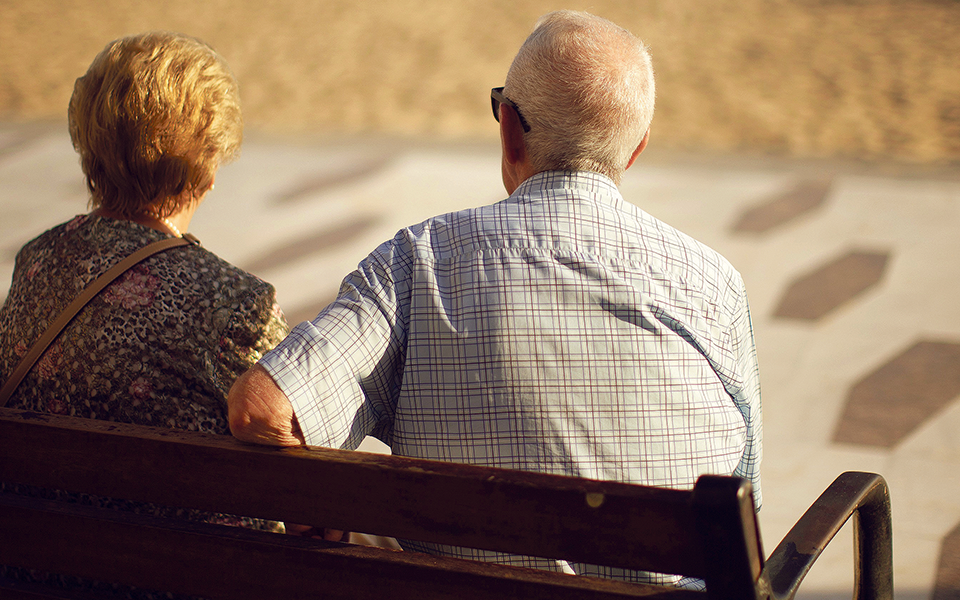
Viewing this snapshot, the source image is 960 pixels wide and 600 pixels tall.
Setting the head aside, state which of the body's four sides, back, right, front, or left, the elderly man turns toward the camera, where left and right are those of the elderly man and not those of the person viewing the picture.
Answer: back

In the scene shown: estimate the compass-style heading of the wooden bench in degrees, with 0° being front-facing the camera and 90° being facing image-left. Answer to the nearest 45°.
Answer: approximately 225°

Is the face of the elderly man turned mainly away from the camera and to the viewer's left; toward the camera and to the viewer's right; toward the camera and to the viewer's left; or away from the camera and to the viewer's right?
away from the camera and to the viewer's left

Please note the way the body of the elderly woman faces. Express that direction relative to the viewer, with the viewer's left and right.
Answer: facing away from the viewer and to the right of the viewer
